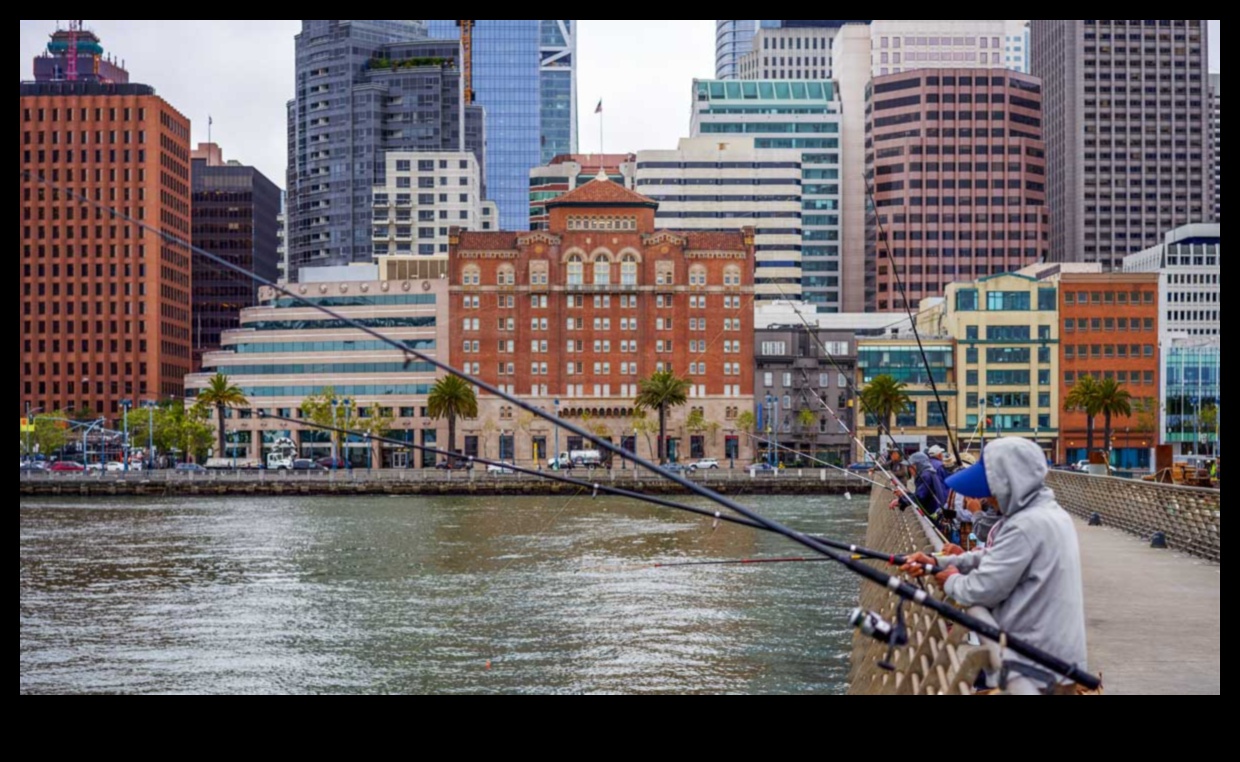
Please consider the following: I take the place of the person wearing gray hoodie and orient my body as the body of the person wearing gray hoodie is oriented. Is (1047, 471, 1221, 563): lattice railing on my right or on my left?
on my right

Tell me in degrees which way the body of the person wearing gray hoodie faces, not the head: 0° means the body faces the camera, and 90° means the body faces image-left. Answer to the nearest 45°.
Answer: approximately 90°
